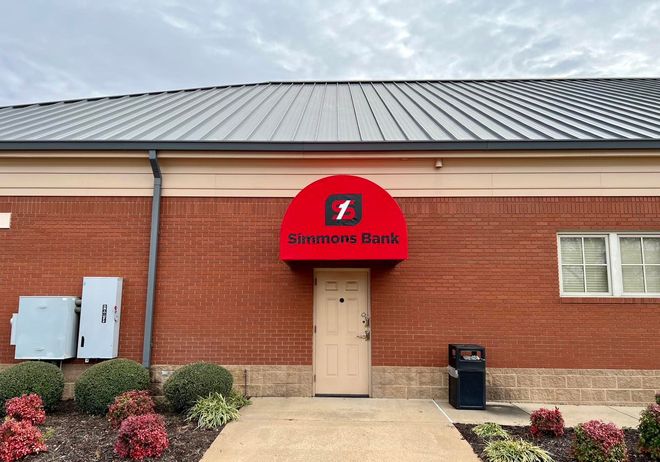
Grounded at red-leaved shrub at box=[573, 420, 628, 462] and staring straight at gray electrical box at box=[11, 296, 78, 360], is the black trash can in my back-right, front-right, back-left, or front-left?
front-right

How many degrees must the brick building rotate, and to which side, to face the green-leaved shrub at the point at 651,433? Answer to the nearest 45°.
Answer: approximately 45° to its left

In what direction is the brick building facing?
toward the camera

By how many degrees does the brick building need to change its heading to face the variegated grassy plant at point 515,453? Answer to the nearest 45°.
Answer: approximately 45° to its left

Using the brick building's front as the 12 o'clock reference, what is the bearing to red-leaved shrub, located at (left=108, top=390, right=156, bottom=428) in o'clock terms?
The red-leaved shrub is roughly at 2 o'clock from the brick building.

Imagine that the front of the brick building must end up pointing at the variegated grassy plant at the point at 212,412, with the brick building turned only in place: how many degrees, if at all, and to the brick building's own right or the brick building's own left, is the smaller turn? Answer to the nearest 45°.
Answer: approximately 45° to the brick building's own right

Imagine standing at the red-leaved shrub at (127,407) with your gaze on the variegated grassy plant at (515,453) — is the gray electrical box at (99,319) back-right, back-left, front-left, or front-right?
back-left

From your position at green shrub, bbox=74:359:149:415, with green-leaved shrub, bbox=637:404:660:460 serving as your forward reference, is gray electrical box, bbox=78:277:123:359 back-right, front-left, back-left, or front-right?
back-left
